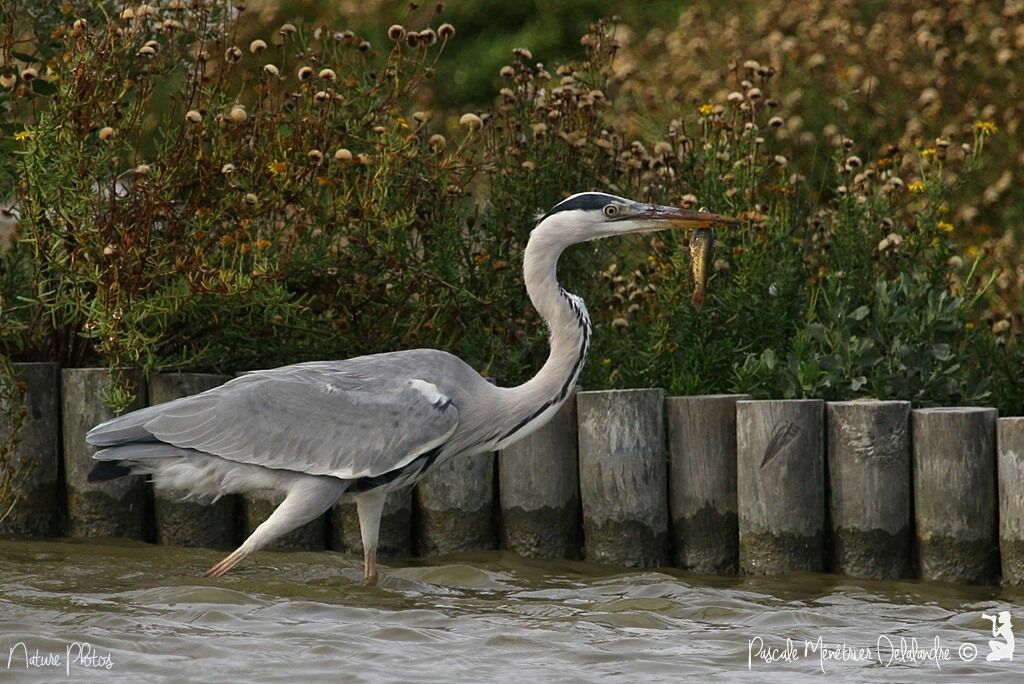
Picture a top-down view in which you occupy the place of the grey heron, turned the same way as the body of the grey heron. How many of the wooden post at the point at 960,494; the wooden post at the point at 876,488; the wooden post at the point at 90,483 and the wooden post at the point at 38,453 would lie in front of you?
2

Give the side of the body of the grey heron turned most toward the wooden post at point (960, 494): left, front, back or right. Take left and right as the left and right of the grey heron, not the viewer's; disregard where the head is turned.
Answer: front

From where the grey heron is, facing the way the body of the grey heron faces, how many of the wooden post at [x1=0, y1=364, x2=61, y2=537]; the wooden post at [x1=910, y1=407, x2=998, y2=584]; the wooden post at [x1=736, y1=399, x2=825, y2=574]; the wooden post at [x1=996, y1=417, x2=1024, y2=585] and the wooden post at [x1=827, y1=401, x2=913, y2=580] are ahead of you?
4

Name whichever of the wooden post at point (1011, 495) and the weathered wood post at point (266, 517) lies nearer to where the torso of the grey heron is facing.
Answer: the wooden post

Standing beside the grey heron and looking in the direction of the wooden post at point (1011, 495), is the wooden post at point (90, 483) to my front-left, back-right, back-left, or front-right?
back-left

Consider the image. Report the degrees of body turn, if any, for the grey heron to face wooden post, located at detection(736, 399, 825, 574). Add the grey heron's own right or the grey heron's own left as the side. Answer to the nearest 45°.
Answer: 0° — it already faces it

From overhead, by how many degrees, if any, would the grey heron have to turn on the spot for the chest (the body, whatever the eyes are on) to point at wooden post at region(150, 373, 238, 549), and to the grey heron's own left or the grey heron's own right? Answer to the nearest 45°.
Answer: approximately 135° to the grey heron's own left

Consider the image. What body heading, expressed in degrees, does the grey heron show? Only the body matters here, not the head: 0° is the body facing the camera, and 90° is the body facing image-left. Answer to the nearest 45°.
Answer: approximately 270°

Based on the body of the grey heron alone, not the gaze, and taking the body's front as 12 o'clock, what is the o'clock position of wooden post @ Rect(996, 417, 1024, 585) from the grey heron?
The wooden post is roughly at 12 o'clock from the grey heron.

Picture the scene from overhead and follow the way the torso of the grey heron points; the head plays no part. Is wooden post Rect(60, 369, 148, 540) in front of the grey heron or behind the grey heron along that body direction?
behind

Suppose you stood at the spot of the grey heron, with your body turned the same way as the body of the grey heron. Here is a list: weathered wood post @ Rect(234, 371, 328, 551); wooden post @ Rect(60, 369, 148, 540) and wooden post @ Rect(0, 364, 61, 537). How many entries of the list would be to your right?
0

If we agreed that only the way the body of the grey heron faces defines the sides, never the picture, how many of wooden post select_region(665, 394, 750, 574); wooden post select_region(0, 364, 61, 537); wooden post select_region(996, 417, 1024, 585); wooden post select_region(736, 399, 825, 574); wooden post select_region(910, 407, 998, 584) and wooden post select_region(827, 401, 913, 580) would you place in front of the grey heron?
5

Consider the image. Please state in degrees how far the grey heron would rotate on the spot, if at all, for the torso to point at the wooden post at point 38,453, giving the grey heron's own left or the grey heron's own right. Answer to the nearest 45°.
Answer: approximately 135° to the grey heron's own left

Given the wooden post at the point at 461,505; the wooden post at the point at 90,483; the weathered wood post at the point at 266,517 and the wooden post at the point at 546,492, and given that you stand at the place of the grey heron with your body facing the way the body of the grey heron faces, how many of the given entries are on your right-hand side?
0

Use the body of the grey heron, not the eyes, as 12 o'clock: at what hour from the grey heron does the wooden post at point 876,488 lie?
The wooden post is roughly at 12 o'clock from the grey heron.

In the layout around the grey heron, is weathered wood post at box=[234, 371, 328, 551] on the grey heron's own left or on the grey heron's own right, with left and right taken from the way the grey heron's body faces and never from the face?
on the grey heron's own left

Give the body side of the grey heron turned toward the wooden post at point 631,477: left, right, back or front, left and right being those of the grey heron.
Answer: front

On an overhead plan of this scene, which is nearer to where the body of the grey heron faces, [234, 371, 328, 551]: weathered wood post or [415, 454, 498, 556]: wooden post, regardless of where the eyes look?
the wooden post

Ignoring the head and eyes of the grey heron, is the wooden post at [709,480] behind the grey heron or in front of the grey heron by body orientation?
in front
